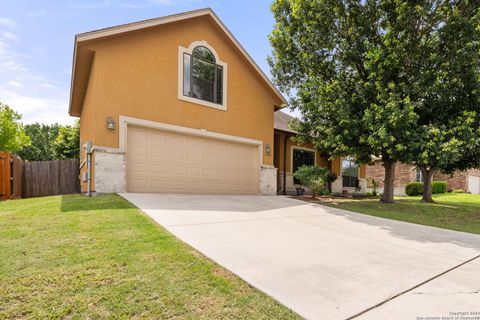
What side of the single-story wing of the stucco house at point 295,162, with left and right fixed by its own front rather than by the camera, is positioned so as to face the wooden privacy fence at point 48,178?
right

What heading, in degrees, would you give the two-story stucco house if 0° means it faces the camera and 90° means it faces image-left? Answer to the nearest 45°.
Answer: approximately 315°

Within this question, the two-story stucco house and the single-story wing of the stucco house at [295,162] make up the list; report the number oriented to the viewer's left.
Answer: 0

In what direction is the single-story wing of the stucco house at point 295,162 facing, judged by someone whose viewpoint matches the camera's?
facing the viewer and to the right of the viewer

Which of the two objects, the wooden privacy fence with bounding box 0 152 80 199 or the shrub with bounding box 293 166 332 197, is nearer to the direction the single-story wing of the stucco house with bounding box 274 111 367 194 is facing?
the shrub

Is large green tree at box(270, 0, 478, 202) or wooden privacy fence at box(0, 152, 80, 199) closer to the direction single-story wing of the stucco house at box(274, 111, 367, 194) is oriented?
the large green tree

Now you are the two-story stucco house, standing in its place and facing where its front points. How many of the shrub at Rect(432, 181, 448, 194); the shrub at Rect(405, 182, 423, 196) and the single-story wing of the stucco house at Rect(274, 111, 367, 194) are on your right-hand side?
0
